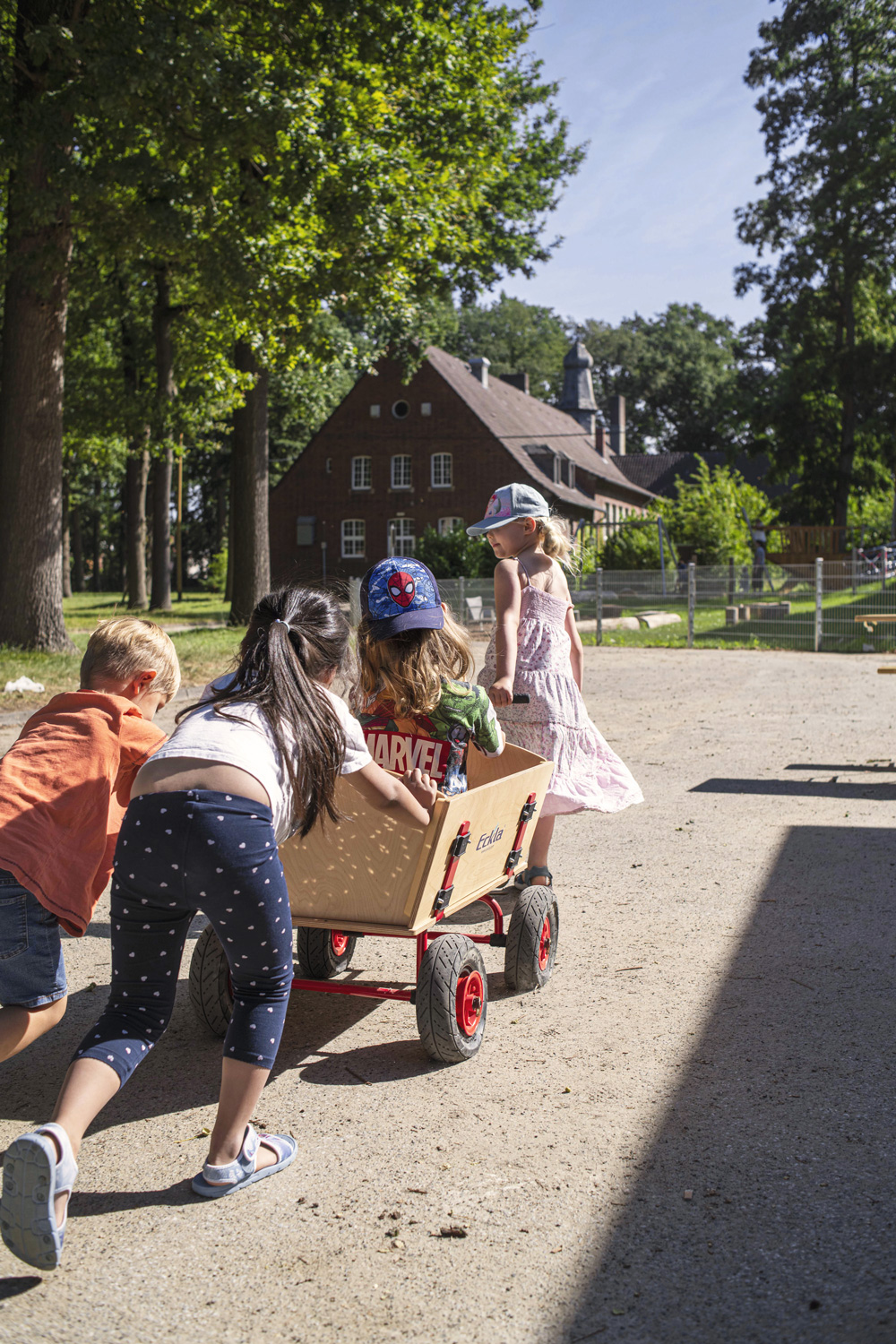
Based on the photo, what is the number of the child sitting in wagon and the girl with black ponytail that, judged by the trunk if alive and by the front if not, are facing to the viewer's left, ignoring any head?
0

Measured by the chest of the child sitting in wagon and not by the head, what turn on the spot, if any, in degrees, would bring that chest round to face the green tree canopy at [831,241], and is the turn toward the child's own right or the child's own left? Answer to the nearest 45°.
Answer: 0° — they already face it

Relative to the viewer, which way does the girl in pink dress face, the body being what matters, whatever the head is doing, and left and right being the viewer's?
facing away from the viewer and to the left of the viewer

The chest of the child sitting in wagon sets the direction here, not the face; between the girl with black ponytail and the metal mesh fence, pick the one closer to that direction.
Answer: the metal mesh fence

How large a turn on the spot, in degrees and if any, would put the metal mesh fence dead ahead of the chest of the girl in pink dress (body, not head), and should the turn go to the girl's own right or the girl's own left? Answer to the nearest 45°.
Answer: approximately 45° to the girl's own right

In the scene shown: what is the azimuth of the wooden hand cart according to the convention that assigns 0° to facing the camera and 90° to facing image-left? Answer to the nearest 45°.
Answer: approximately 225°

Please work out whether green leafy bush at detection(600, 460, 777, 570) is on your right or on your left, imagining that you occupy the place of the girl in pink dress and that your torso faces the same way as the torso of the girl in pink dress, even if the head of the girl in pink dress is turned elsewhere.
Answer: on your right

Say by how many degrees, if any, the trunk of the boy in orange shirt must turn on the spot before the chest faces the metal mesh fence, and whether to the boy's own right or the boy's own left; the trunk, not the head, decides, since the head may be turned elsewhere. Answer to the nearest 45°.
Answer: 0° — they already face it

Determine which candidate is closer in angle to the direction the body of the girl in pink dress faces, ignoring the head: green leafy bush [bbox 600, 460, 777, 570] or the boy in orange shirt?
the green leafy bush

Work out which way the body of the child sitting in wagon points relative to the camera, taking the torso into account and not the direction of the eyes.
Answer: away from the camera

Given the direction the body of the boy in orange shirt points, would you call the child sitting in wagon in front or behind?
in front

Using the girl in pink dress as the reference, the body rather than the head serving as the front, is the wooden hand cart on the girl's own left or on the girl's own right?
on the girl's own left

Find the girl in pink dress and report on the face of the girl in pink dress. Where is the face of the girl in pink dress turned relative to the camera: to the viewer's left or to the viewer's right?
to the viewer's left

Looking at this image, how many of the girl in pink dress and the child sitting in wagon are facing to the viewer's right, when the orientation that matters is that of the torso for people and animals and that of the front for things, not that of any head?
0

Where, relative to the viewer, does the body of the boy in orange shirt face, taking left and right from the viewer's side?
facing away from the viewer and to the right of the viewer

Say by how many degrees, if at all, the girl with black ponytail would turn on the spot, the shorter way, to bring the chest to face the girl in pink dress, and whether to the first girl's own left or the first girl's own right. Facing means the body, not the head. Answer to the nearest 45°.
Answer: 0° — they already face them
